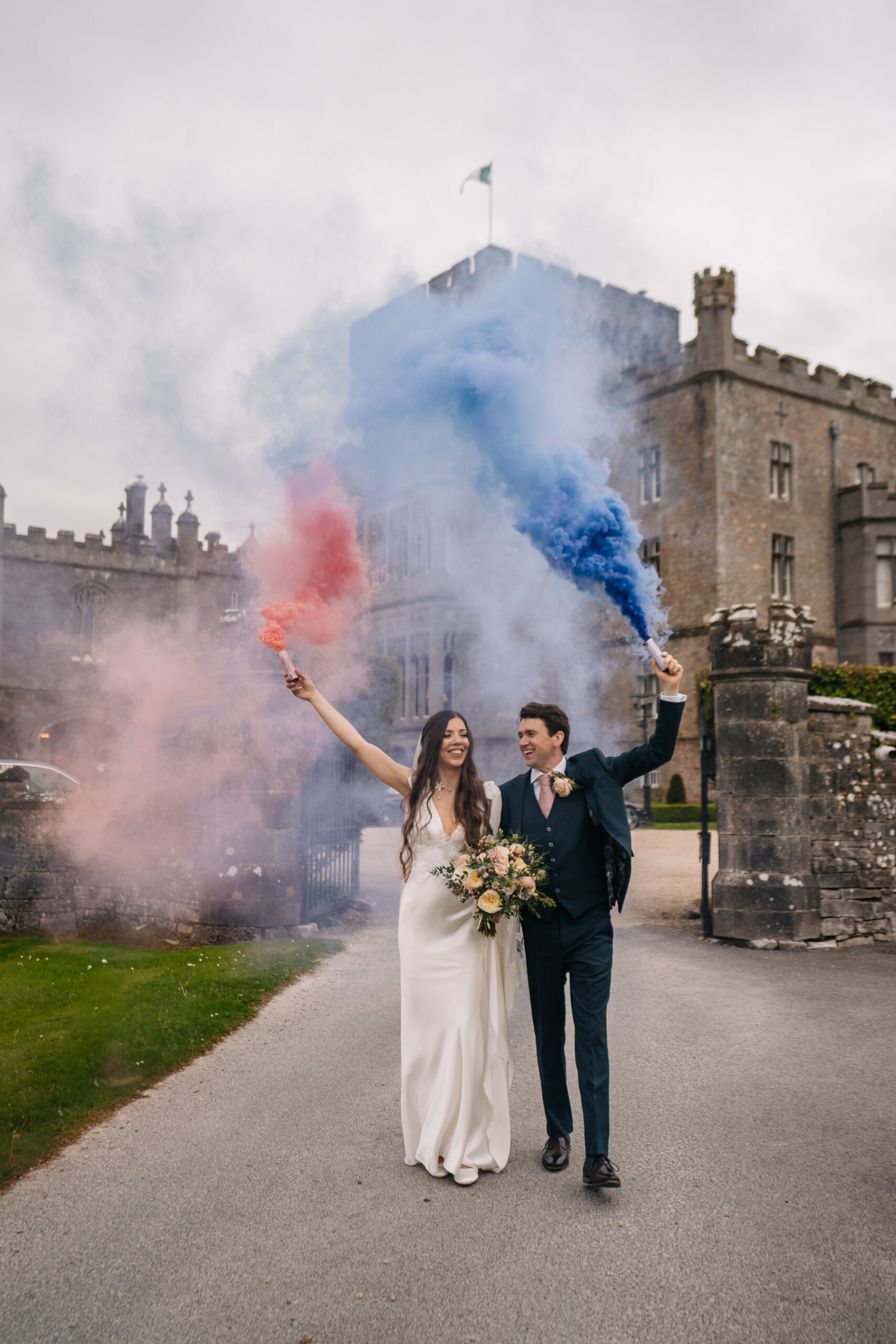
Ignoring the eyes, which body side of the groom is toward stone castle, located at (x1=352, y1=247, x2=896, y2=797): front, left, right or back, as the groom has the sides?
back

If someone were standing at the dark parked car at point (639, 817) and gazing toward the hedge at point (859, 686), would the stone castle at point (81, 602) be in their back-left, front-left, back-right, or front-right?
back-right

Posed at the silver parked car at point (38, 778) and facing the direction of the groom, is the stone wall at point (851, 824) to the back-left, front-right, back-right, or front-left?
front-left

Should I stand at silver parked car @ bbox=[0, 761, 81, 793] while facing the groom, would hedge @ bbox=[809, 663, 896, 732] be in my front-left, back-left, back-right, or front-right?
front-left

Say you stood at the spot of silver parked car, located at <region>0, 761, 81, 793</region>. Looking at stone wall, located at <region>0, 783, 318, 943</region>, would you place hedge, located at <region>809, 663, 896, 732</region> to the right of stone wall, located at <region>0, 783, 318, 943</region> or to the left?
left

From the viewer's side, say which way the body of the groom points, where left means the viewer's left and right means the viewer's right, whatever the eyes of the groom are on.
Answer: facing the viewer

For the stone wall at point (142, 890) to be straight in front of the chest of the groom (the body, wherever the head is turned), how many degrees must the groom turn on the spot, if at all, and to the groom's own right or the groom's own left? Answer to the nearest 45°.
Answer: approximately 135° to the groom's own right
